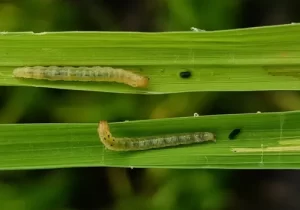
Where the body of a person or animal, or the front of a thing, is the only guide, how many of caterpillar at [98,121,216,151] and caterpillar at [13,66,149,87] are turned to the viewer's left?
1

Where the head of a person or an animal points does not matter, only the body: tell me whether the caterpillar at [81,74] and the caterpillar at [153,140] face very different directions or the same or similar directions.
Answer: very different directions

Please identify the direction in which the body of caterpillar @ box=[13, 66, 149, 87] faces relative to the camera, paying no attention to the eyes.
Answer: to the viewer's right

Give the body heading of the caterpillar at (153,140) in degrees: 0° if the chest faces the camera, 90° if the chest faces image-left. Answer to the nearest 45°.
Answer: approximately 90°

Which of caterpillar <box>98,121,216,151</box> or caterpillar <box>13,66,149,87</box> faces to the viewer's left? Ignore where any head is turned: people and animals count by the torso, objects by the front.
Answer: caterpillar <box>98,121,216,151</box>
